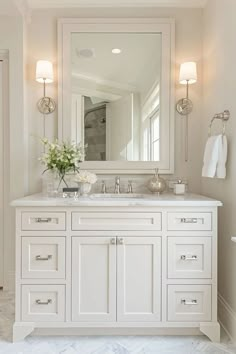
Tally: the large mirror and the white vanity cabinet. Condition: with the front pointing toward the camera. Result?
2

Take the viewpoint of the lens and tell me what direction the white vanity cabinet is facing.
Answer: facing the viewer

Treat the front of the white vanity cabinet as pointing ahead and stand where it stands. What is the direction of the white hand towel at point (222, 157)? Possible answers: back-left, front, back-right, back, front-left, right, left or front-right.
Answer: left

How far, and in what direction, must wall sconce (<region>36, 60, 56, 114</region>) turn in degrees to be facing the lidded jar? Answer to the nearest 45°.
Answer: approximately 90° to its left

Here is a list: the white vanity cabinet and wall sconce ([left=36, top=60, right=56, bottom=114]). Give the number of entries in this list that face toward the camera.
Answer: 2

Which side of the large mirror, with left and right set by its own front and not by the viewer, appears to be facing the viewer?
front

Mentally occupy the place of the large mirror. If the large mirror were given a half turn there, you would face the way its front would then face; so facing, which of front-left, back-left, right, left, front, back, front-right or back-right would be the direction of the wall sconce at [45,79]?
left
